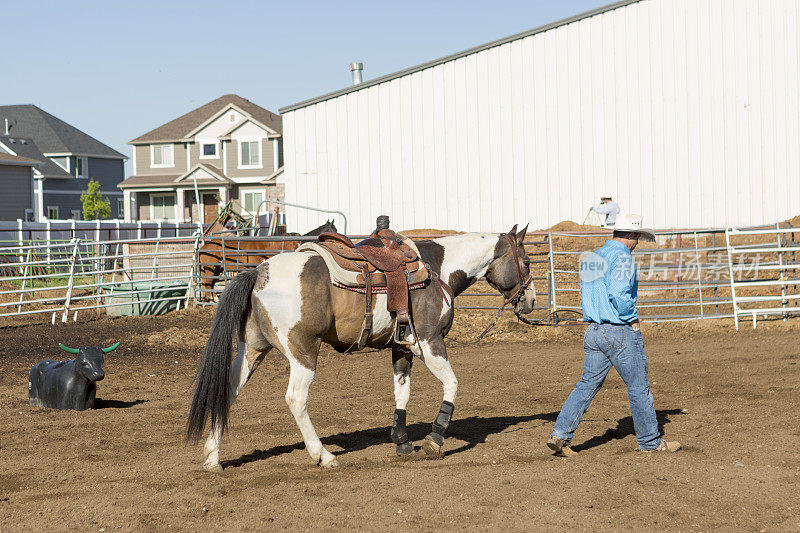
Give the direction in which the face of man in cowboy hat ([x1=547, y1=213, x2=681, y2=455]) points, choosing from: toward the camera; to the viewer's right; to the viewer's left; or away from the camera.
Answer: to the viewer's right

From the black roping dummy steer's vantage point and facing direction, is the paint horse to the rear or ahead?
ahead

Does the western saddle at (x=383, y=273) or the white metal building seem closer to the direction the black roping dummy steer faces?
the western saddle

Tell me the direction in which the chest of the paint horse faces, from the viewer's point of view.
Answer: to the viewer's right

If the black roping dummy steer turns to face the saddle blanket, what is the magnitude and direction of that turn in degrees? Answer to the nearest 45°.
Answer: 0° — it already faces it

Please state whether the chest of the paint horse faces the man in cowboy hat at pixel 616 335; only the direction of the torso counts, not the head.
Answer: yes

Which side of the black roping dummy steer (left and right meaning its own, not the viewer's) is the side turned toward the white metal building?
left

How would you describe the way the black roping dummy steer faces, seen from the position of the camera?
facing the viewer and to the right of the viewer

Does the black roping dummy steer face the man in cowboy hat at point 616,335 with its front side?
yes

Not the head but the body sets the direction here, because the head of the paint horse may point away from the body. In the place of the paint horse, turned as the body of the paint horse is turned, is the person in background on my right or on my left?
on my left
